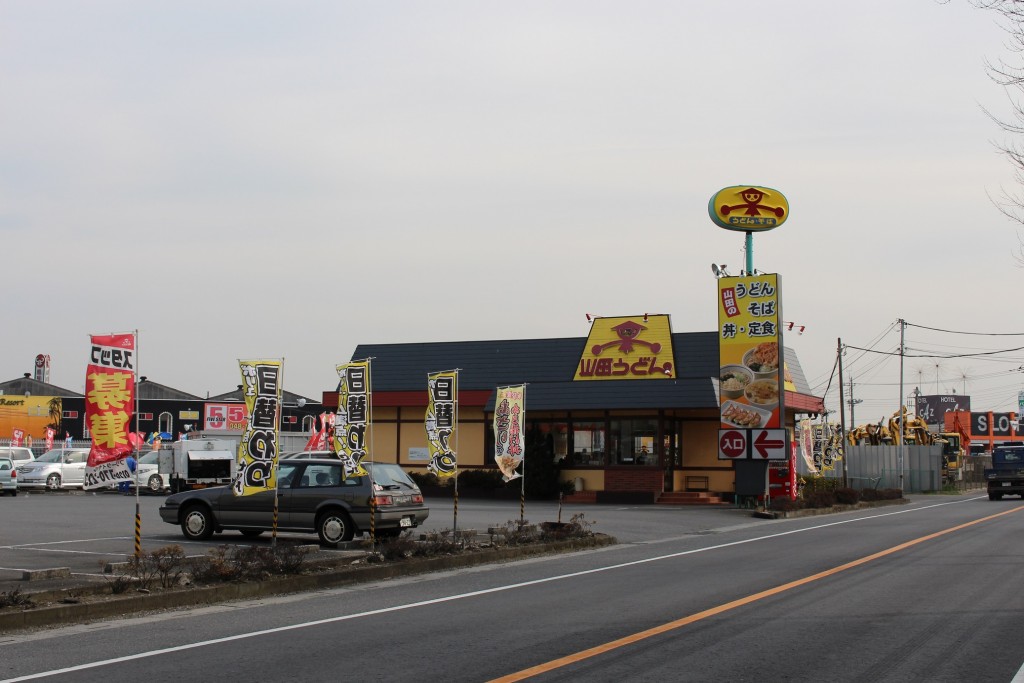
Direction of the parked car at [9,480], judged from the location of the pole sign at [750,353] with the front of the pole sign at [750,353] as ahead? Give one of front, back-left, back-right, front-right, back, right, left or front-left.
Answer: right

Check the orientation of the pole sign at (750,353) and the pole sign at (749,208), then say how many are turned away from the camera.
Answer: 0

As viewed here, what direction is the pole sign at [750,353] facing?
toward the camera

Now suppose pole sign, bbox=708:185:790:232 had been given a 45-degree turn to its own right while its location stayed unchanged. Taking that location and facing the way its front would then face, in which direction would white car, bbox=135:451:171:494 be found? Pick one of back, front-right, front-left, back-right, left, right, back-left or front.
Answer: front-right

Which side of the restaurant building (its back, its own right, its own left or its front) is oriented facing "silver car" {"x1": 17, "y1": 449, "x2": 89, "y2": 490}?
right
